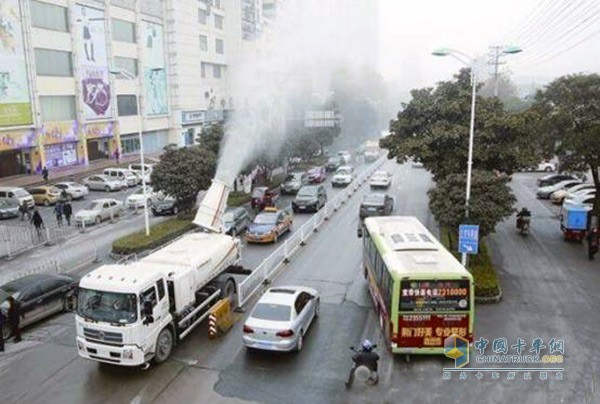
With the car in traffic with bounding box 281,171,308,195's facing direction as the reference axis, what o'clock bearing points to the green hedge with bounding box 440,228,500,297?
The green hedge is roughly at 10 o'clock from the car in traffic.

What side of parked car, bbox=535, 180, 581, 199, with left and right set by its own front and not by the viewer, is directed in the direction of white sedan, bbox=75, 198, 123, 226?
front

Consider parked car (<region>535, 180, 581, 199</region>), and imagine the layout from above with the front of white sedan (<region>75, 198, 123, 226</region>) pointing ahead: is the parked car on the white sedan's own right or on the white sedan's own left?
on the white sedan's own left

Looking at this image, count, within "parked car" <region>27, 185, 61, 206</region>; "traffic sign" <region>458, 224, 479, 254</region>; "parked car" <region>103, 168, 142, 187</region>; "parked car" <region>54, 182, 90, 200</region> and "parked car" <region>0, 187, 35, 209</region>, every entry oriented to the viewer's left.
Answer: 0

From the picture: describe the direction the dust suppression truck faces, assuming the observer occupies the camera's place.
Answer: facing the viewer and to the left of the viewer

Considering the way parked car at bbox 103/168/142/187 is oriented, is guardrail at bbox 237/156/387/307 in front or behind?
in front

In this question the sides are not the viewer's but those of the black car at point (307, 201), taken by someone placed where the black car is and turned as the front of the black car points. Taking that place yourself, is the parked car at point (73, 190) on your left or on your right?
on your right

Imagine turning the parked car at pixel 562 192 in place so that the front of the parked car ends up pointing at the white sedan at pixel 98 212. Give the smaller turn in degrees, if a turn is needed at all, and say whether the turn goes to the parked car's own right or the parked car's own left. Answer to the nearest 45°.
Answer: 0° — it already faces it

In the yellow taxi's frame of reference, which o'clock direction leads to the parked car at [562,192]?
The parked car is roughly at 7 o'clock from the yellow taxi.

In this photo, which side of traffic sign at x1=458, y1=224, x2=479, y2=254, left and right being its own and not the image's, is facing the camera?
front

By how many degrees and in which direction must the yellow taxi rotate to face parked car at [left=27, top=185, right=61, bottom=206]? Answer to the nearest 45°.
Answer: approximately 90° to its right

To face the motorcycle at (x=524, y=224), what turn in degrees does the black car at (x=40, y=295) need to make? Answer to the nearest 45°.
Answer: approximately 135° to its left

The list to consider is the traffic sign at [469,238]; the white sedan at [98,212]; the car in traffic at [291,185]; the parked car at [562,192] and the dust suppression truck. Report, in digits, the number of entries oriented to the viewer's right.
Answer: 0

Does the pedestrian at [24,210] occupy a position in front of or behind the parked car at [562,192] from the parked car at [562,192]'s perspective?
in front

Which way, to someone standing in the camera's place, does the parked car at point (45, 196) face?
facing the viewer and to the right of the viewer
